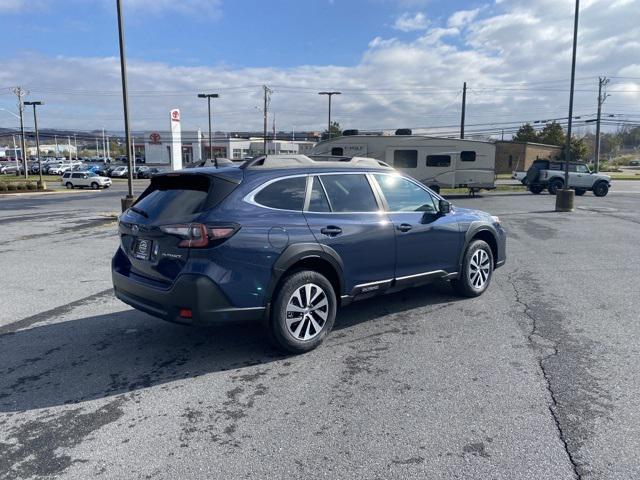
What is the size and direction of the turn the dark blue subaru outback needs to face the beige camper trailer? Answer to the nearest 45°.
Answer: approximately 45° to its left

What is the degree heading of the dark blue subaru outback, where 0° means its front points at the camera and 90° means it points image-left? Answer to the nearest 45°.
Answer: approximately 225°

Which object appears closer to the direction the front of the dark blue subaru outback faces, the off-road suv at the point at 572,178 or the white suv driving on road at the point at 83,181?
the off-road suv

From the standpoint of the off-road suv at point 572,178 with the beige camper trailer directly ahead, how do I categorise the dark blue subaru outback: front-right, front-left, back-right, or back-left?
front-left

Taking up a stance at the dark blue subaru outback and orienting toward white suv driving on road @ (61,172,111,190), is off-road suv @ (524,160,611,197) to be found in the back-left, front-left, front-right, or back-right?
front-right

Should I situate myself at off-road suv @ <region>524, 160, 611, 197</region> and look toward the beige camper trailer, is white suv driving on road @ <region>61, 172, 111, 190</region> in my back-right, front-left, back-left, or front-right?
front-right

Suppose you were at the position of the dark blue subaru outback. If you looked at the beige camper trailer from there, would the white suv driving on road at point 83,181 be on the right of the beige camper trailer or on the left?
left

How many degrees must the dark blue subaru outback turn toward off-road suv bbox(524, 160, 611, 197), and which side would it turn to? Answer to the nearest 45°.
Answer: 0° — it already faces it

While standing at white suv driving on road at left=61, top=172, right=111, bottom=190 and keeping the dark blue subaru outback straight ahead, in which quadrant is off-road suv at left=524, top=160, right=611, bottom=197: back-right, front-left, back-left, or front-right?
front-left

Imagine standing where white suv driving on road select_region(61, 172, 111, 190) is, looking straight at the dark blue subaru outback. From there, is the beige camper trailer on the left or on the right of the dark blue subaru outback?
left
